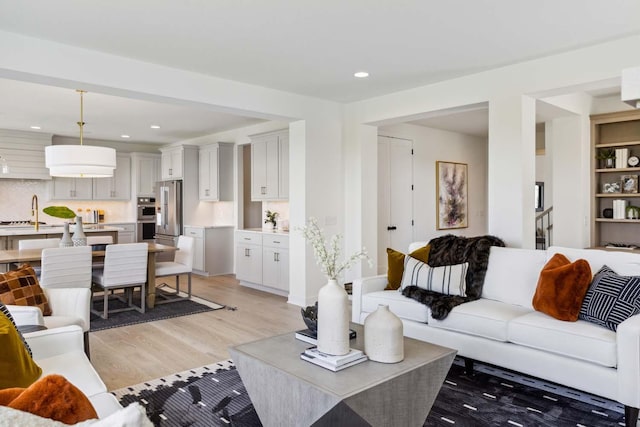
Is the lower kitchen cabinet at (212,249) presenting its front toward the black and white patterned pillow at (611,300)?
no

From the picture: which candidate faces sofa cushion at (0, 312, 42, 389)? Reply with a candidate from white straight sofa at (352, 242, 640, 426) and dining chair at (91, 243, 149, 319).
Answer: the white straight sofa

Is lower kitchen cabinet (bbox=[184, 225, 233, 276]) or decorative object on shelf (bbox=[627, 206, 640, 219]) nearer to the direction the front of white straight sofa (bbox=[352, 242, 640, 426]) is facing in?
the lower kitchen cabinet

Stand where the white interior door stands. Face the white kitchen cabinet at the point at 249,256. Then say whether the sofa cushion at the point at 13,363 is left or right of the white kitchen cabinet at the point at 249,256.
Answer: left

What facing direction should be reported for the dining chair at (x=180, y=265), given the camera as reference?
facing the viewer and to the left of the viewer

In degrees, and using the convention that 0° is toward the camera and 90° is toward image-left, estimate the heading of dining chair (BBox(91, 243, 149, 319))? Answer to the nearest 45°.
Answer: approximately 135°

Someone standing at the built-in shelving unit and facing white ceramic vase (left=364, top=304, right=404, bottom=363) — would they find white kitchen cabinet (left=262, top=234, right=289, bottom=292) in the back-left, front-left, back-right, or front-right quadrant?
front-right

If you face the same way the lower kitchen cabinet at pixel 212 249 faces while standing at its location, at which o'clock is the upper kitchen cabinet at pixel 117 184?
The upper kitchen cabinet is roughly at 3 o'clock from the lower kitchen cabinet.

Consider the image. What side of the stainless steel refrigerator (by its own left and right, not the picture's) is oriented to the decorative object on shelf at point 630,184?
left

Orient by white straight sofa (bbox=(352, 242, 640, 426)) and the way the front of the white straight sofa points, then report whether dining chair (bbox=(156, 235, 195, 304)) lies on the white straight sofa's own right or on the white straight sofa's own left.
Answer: on the white straight sofa's own right

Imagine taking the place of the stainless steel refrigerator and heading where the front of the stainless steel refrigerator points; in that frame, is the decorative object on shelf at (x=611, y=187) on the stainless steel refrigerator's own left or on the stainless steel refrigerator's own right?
on the stainless steel refrigerator's own left

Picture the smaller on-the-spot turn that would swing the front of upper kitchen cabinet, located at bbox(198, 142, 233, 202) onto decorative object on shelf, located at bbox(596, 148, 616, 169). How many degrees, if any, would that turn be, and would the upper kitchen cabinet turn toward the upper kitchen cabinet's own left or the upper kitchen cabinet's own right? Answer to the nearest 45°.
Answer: approximately 90° to the upper kitchen cabinet's own left

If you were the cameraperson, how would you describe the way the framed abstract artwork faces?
facing the viewer and to the right of the viewer

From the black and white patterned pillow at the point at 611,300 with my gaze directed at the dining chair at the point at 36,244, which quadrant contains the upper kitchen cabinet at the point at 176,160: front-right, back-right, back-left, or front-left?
front-right

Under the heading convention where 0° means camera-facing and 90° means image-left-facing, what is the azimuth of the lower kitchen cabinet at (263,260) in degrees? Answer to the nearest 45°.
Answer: approximately 45°

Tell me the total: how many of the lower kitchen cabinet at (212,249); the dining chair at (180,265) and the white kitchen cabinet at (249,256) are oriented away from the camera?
0

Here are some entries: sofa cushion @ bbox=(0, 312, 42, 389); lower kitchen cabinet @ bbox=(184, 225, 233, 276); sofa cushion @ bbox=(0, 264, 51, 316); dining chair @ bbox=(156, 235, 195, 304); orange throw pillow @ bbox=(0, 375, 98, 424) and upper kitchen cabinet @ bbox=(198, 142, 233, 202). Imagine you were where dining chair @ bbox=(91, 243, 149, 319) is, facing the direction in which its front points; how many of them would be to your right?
3

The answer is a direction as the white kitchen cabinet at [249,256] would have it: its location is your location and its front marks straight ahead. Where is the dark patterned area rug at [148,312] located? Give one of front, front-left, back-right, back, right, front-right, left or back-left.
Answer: front

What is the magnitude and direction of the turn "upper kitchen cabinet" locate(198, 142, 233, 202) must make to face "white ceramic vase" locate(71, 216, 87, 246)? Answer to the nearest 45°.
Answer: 0° — it already faces it

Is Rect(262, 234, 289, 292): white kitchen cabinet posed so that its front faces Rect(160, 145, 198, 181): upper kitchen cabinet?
no
